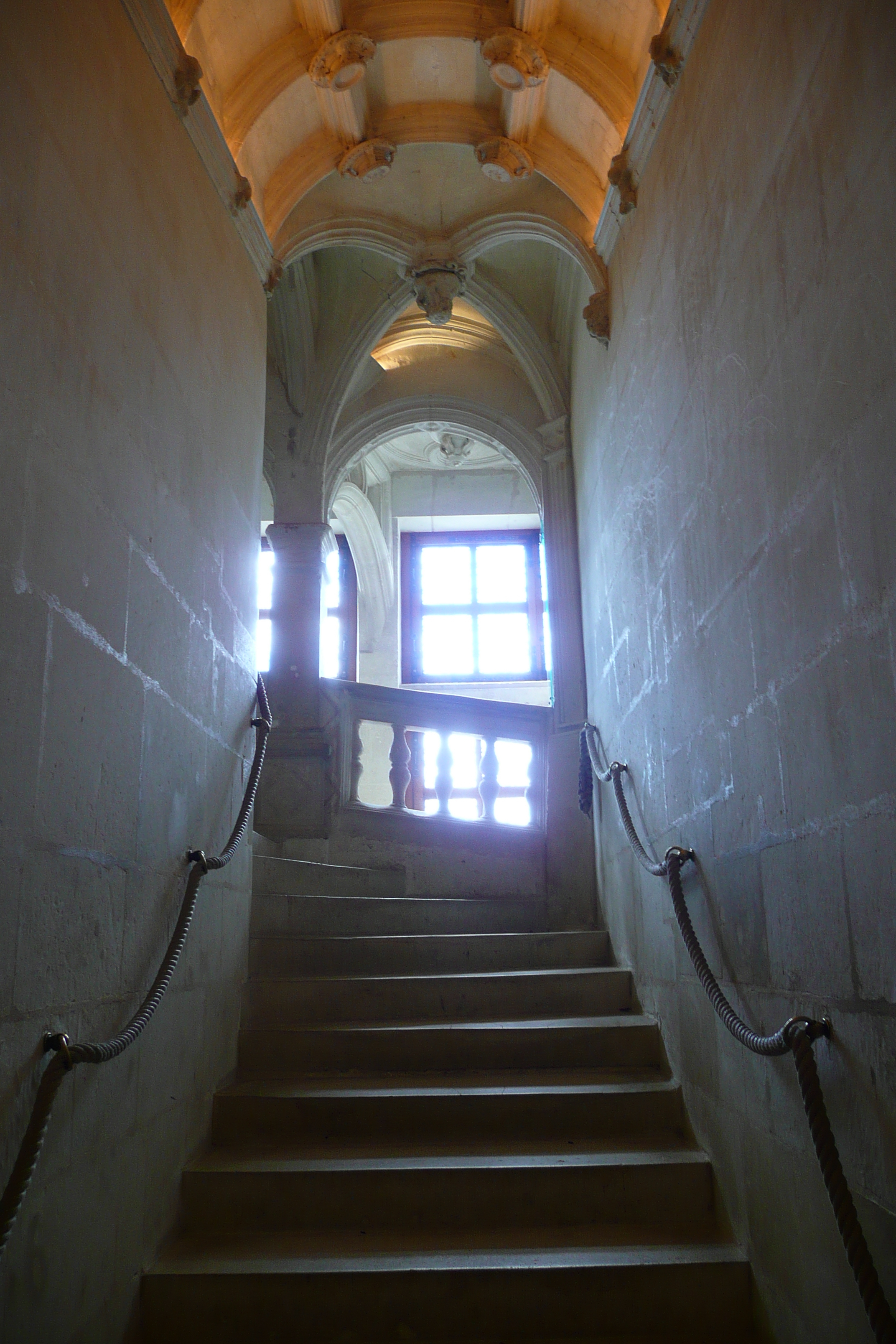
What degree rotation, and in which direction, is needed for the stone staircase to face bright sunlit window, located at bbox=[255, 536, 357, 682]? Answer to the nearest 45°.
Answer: approximately 180°

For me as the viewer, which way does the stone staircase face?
facing the viewer

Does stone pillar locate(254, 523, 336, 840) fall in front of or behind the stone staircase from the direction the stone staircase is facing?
behind

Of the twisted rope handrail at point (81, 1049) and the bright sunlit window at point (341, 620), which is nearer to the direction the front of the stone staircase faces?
the twisted rope handrail

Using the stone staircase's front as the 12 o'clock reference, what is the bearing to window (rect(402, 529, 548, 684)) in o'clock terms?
The window is roughly at 6 o'clock from the stone staircase.
